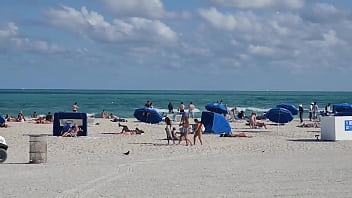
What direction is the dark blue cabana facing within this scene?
toward the camera

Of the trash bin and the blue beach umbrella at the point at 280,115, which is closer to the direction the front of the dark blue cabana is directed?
the trash bin

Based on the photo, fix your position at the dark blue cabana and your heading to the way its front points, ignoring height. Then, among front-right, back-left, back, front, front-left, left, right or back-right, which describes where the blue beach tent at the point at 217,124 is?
left

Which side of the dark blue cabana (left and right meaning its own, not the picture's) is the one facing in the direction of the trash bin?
front

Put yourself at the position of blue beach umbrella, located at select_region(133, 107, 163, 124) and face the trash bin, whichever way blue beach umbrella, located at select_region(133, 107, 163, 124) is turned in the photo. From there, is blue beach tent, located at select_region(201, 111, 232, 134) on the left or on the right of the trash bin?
left

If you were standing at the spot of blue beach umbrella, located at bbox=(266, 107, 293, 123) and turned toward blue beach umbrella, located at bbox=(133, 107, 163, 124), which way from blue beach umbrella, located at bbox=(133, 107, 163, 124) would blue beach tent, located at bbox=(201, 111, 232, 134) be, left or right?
left
